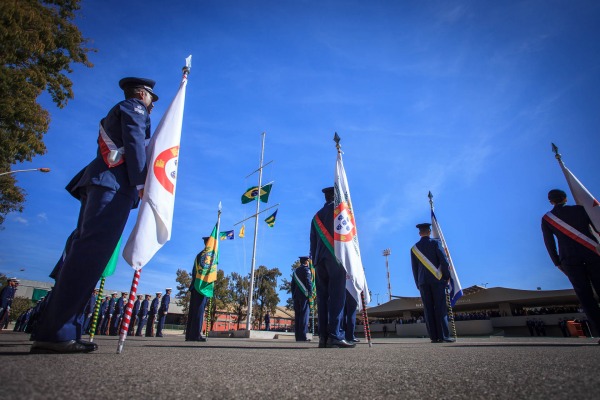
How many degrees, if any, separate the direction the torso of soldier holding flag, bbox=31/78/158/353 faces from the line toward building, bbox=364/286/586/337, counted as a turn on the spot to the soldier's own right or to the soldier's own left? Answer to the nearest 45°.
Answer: approximately 45° to the soldier's own right

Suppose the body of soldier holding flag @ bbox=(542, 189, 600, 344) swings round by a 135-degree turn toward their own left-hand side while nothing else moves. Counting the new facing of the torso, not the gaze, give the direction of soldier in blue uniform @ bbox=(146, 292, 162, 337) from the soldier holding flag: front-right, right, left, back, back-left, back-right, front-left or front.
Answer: front-right

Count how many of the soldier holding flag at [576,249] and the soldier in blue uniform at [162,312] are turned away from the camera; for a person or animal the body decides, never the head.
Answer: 1

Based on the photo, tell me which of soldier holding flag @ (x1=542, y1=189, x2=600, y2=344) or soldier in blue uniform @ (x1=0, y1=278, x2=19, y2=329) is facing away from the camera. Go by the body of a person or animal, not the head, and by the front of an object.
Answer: the soldier holding flag

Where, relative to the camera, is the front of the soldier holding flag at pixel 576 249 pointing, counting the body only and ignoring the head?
away from the camera

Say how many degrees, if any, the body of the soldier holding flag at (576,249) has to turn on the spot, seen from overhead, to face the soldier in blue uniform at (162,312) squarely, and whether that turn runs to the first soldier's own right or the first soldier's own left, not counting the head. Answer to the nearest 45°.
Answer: approximately 90° to the first soldier's own left

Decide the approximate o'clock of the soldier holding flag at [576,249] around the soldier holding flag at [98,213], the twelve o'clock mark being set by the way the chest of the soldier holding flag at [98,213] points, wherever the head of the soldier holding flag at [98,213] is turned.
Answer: the soldier holding flag at [576,249] is roughly at 2 o'clock from the soldier holding flag at [98,213].

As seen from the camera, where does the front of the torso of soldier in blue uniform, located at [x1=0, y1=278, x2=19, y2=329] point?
to the viewer's right

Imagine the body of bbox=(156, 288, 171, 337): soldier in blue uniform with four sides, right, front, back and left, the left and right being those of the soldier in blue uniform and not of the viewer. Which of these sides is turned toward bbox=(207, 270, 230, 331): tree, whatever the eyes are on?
left
